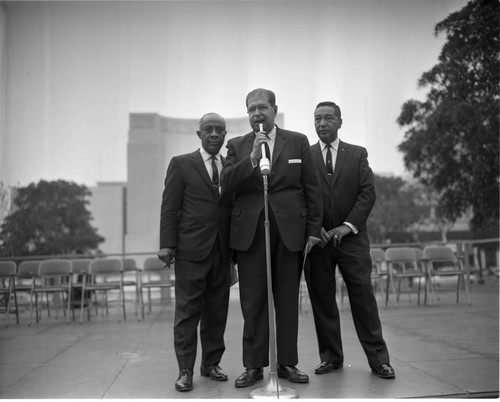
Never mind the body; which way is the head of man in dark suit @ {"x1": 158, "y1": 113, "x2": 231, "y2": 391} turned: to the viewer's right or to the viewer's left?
to the viewer's right

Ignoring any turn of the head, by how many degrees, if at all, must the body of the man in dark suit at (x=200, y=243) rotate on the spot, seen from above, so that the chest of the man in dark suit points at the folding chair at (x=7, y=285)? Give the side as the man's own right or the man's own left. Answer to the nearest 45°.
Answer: approximately 180°

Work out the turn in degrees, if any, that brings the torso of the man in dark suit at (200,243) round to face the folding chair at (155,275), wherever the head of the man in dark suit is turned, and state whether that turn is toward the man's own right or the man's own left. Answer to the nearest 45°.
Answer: approximately 135° to the man's own left

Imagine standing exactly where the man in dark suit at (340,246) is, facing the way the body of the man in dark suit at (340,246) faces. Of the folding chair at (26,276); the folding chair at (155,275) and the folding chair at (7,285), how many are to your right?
3

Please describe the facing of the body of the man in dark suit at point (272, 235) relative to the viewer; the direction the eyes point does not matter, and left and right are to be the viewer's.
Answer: facing the viewer

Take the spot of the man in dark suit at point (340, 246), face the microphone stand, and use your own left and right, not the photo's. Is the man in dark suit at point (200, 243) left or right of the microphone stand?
right

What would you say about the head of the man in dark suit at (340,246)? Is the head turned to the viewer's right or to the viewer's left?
to the viewer's left

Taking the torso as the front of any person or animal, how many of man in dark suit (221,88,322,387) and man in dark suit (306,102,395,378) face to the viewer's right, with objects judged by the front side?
0

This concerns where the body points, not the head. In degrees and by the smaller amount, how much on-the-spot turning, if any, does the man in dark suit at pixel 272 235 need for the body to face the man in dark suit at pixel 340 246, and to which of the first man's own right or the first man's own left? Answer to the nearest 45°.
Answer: approximately 135° to the first man's own left

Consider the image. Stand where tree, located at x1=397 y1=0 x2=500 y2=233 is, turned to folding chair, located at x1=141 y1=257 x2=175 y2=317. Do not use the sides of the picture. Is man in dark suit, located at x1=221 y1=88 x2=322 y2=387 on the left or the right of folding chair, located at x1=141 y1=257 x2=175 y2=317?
left

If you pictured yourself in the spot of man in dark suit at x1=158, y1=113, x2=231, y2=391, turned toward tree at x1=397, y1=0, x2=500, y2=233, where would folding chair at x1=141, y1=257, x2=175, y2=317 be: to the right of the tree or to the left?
left

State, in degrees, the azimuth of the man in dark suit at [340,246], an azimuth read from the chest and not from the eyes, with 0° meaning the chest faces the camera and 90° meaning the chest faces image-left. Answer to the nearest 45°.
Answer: approximately 45°
